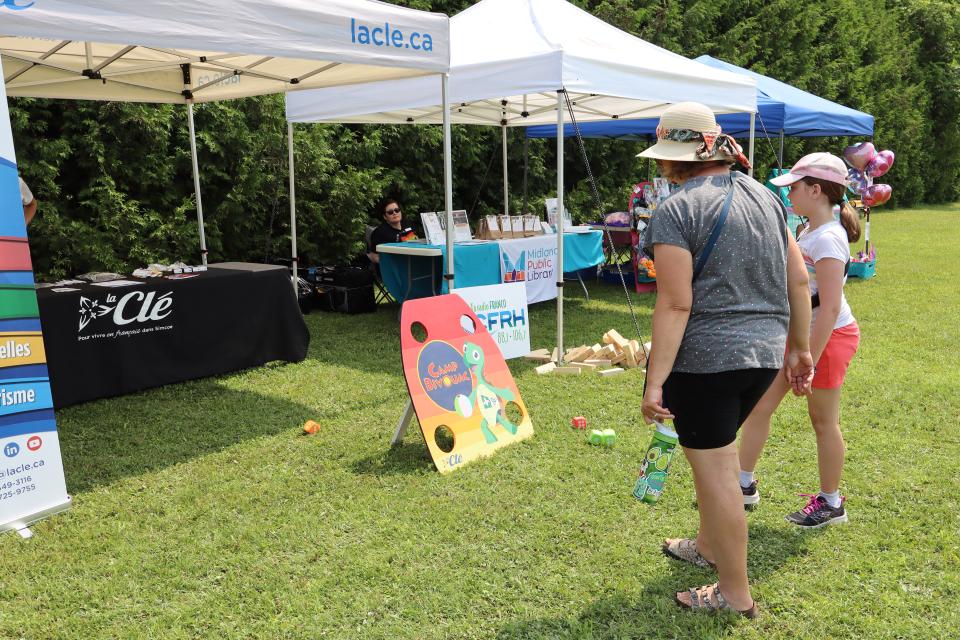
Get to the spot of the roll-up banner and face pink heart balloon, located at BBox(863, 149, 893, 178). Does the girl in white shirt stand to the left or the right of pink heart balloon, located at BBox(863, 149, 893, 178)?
right

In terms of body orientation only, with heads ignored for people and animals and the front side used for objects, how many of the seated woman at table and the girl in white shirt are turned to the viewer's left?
1

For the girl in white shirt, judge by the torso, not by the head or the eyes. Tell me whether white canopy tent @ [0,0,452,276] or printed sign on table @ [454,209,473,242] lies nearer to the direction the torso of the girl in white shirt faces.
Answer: the white canopy tent

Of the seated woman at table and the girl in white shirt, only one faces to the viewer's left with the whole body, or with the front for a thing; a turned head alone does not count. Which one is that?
the girl in white shirt

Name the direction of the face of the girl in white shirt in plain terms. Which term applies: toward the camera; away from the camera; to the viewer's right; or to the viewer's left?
to the viewer's left

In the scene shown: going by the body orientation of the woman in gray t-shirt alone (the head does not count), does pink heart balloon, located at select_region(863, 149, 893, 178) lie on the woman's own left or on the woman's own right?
on the woman's own right

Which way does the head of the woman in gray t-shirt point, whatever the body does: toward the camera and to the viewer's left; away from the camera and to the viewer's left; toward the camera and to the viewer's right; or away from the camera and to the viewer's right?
away from the camera and to the viewer's left

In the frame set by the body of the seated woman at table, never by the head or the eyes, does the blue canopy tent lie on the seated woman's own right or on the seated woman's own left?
on the seated woman's own left

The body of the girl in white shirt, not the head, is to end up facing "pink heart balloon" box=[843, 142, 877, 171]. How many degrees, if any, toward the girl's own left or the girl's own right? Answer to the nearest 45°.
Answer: approximately 90° to the girl's own right

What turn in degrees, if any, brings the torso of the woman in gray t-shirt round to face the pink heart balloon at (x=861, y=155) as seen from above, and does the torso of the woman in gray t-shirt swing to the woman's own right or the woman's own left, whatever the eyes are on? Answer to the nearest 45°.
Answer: approximately 45° to the woman's own right

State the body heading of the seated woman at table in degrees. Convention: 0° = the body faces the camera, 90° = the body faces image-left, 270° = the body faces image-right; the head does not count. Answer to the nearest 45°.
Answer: approximately 315°

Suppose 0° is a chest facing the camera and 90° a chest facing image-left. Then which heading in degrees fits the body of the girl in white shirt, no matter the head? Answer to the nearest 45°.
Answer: approximately 90°

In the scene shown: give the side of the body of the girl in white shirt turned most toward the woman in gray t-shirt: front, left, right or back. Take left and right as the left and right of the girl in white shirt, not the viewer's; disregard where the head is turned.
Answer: left

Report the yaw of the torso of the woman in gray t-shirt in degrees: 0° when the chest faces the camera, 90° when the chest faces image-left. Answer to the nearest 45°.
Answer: approximately 135°
